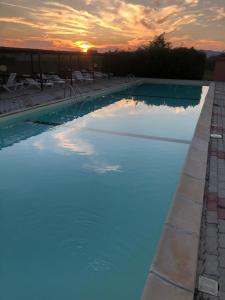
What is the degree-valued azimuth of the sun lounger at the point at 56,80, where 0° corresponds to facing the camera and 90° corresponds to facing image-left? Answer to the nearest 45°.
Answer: approximately 315°

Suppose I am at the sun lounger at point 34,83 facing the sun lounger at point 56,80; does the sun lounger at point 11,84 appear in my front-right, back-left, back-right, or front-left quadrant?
back-left

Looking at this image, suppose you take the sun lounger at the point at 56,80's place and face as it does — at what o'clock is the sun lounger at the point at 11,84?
the sun lounger at the point at 11,84 is roughly at 3 o'clock from the sun lounger at the point at 56,80.
